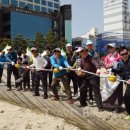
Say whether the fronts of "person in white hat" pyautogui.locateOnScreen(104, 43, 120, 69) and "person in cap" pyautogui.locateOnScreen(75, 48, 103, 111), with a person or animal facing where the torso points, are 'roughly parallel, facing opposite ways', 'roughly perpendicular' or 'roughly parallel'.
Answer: roughly parallel

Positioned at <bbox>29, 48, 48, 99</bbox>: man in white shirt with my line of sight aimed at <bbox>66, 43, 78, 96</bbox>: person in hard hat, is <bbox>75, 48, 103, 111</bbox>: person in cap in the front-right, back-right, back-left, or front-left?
front-right

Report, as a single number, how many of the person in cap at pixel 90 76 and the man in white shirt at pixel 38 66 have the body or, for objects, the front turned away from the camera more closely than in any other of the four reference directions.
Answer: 0

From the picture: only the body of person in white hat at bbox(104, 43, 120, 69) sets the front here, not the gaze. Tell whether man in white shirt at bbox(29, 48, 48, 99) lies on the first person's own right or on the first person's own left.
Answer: on the first person's own right

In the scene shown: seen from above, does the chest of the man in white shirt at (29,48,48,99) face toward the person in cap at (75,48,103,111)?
no

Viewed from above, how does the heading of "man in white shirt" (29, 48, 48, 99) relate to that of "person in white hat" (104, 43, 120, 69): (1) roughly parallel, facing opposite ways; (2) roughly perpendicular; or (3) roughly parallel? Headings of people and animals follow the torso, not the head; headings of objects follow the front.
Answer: roughly parallel

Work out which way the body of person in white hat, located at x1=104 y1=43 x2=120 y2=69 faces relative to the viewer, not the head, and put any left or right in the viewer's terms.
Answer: facing the viewer and to the left of the viewer

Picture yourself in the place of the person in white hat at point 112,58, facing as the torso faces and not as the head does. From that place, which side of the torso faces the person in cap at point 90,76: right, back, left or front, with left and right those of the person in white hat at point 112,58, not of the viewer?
front

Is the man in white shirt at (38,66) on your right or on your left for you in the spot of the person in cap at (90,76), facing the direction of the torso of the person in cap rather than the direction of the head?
on your right

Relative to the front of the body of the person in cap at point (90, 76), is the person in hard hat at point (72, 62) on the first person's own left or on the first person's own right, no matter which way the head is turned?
on the first person's own right

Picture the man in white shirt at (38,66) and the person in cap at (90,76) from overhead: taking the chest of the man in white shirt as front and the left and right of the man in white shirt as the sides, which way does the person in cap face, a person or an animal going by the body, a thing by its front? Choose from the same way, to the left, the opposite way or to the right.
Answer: the same way

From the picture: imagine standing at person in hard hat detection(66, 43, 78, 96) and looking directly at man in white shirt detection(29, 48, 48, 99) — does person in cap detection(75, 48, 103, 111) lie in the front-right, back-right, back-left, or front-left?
back-left
